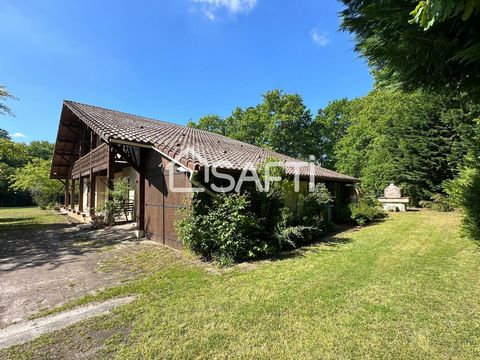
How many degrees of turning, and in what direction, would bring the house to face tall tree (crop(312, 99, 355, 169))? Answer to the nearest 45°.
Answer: approximately 180°

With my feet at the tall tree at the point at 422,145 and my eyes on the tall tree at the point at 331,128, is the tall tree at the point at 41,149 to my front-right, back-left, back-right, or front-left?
front-left

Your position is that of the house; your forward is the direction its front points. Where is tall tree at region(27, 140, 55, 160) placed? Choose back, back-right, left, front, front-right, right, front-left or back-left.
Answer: right

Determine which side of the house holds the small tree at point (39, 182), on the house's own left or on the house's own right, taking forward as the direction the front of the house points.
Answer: on the house's own right

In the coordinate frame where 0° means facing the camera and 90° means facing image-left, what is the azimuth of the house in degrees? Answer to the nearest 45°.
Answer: approximately 45°

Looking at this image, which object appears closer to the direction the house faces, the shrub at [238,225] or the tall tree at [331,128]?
the shrub

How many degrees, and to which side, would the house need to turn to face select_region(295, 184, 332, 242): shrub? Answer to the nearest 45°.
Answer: approximately 135° to its left

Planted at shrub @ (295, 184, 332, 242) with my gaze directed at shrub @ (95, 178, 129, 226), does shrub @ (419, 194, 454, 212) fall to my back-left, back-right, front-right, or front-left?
back-right

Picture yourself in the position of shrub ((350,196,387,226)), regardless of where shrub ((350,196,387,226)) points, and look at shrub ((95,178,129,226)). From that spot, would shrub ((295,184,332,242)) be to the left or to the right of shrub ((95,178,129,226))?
left

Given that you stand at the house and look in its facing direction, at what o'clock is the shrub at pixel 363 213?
The shrub is roughly at 7 o'clock from the house.

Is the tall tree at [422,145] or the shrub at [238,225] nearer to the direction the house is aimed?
the shrub
